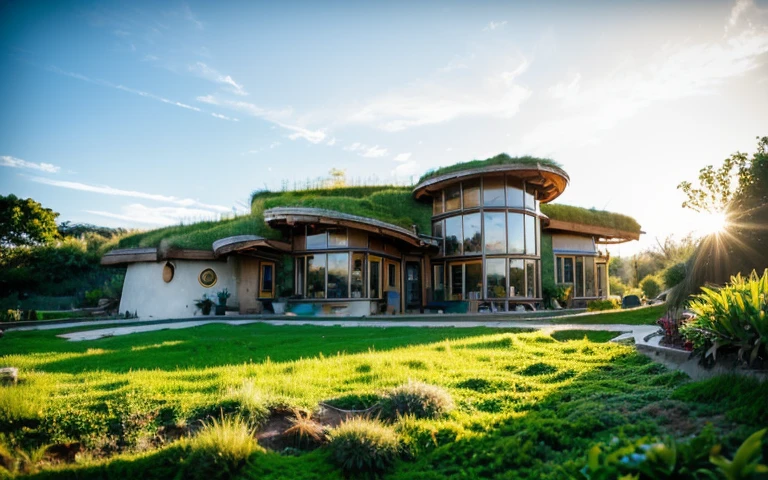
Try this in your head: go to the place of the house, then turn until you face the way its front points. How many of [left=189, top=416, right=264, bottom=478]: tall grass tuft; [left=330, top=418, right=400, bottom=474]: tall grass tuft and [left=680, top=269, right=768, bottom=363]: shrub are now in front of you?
3

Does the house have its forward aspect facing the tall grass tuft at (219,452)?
yes

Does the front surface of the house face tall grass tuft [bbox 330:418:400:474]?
yes

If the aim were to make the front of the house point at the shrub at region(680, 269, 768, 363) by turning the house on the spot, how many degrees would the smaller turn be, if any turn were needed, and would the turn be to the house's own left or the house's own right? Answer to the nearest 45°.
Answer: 0° — it already faces it

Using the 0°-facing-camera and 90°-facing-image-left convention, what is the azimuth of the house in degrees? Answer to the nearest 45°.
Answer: approximately 0°

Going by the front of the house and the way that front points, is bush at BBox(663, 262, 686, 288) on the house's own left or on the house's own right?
on the house's own left
